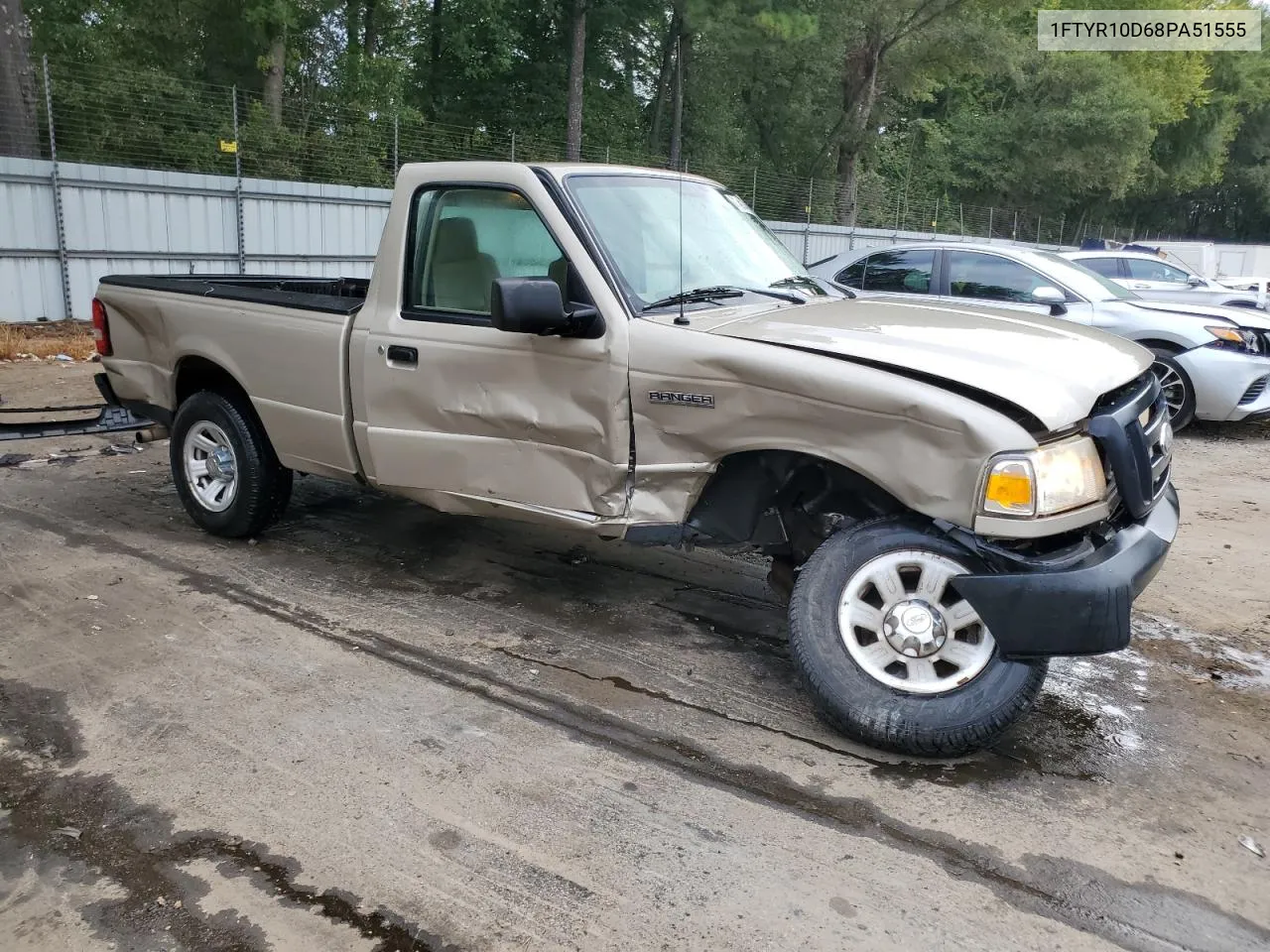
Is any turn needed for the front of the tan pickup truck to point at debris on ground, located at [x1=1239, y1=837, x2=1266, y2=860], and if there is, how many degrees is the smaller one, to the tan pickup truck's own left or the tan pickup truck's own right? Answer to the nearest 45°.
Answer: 0° — it already faces it

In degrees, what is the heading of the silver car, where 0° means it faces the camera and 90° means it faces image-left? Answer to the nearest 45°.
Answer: approximately 315°

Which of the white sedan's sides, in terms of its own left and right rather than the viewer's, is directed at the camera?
right

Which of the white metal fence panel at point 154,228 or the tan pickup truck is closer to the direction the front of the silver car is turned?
the tan pickup truck

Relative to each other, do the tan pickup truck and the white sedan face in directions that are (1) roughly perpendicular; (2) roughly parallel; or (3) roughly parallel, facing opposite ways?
roughly parallel

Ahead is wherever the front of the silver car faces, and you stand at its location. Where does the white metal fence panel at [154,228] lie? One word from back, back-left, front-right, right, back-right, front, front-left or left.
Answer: back-right

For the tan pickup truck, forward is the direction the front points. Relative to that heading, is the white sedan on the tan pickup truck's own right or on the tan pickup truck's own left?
on the tan pickup truck's own left

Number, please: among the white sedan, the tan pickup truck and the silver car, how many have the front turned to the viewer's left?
0

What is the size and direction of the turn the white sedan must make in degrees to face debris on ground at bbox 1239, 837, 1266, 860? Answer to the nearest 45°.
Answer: approximately 90° to its right

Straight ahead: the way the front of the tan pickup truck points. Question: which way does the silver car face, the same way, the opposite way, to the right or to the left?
the same way

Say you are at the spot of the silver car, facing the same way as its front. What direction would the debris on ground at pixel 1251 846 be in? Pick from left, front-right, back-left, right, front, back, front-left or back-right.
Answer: front-right

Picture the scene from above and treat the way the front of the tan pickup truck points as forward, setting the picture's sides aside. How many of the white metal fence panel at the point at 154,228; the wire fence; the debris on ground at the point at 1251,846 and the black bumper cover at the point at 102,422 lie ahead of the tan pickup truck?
1

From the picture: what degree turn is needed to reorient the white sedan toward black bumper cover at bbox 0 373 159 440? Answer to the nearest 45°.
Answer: approximately 135° to its right
